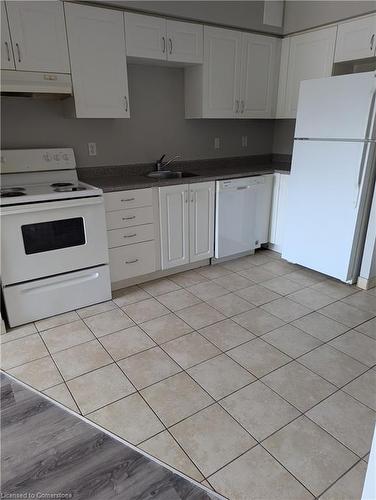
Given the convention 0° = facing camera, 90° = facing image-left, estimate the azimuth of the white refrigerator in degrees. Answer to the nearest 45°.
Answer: approximately 45°

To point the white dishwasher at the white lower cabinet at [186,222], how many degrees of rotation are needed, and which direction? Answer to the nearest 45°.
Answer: approximately 90° to its right

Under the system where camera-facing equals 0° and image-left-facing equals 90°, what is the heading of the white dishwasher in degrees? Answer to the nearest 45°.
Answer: approximately 315°
